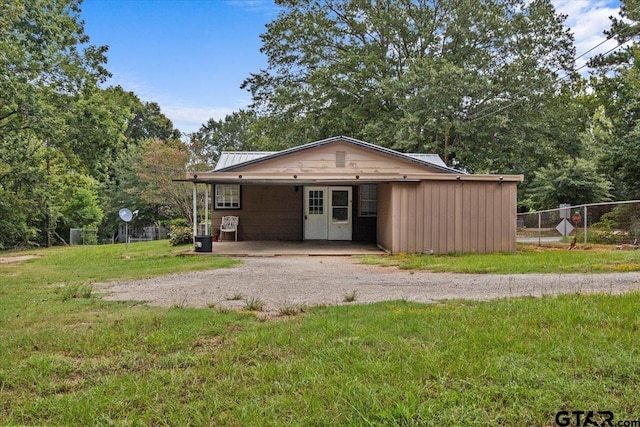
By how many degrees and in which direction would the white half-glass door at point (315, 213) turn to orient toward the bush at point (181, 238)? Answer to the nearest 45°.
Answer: approximately 90° to its right

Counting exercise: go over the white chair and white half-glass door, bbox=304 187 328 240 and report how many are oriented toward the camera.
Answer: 2

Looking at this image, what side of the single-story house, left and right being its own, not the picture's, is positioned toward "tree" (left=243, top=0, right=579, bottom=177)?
back

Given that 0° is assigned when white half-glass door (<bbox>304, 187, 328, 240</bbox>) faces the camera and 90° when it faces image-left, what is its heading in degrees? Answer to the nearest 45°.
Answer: approximately 0°

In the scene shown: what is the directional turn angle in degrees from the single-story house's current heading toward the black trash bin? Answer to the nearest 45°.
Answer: approximately 45° to its right

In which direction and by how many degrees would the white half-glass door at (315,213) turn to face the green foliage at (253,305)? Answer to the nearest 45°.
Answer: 0° — it already faces it

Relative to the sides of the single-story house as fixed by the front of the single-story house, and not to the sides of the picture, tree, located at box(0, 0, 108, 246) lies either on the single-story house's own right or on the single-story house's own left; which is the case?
on the single-story house's own right

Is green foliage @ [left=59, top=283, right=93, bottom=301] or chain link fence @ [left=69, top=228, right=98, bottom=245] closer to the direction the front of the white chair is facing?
the green foliage

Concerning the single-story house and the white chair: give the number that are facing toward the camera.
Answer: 2
